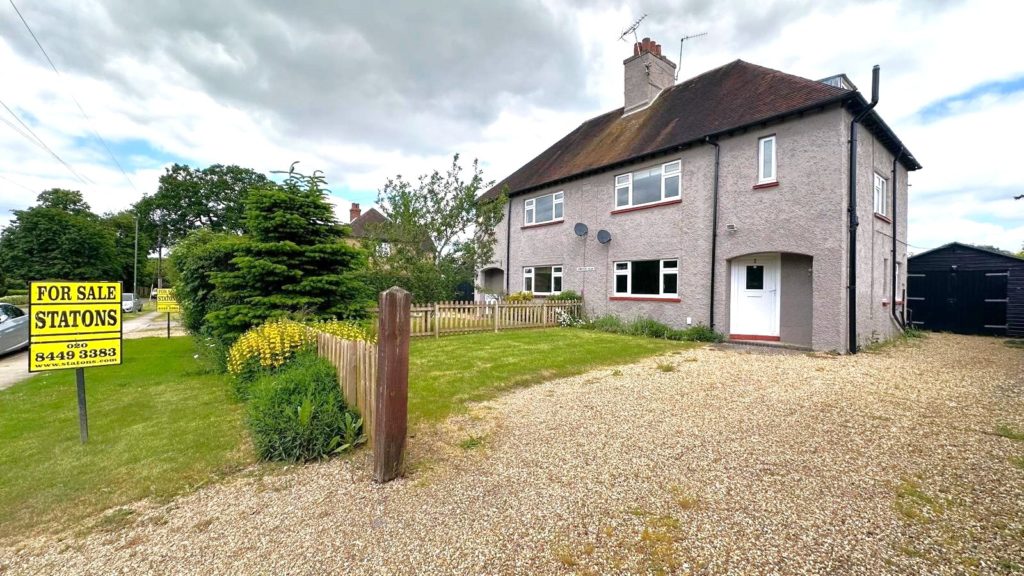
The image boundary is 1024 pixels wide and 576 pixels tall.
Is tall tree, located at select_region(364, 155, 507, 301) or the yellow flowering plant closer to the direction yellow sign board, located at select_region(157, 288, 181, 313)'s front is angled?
the yellow flowering plant

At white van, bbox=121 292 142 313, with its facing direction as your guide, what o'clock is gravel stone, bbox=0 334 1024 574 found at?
The gravel stone is roughly at 12 o'clock from the white van.

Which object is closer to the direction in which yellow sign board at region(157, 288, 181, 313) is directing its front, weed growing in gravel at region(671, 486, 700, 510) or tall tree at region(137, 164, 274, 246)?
the weed growing in gravel

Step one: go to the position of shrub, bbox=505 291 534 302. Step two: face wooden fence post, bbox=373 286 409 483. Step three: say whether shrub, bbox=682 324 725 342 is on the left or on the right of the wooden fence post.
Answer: left

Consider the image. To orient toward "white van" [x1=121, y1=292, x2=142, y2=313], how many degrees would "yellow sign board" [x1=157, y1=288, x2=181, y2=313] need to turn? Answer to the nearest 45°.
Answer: approximately 180°

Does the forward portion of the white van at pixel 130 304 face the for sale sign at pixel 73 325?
yes

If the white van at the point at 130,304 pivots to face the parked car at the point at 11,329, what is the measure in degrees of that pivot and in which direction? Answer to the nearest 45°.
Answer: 0° — it already faces it

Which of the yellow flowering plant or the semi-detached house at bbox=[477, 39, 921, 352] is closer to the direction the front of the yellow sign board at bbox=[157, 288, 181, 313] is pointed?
the yellow flowering plant

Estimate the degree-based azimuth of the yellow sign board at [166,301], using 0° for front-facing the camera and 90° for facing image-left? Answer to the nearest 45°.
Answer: approximately 0°
